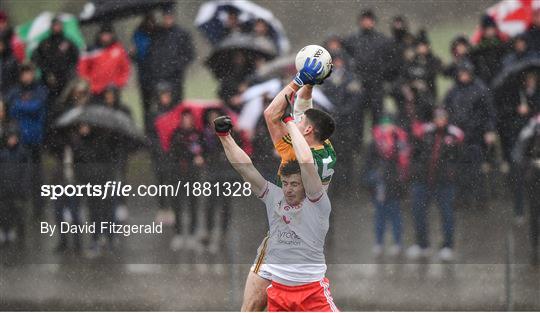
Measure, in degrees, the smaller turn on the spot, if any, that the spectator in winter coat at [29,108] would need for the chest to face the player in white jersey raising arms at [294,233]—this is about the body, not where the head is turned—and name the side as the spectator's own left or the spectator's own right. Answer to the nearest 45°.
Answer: approximately 45° to the spectator's own left

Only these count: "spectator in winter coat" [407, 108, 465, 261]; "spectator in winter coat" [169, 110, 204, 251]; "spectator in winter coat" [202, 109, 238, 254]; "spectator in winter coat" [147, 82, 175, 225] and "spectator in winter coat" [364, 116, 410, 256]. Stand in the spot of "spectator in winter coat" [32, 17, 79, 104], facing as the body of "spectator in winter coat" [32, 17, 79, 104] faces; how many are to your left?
5

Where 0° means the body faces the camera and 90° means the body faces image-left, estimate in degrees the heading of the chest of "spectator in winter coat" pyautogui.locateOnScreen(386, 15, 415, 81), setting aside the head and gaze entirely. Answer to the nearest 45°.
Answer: approximately 0°

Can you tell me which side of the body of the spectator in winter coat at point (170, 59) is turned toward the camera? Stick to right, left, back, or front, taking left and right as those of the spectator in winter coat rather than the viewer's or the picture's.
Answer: front

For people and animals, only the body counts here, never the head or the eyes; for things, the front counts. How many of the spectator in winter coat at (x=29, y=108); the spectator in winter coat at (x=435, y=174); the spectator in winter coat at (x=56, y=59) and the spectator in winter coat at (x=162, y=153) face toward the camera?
4

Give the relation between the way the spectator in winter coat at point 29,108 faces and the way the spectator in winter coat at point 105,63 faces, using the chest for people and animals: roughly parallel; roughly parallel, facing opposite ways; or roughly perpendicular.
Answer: roughly parallel

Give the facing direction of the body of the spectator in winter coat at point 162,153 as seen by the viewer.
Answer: toward the camera

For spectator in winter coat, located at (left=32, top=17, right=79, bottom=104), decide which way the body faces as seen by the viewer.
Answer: toward the camera

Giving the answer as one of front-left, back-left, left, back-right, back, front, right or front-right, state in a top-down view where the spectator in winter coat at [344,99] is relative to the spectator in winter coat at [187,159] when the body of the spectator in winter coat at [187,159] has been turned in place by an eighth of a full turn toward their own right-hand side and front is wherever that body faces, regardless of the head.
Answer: back-left

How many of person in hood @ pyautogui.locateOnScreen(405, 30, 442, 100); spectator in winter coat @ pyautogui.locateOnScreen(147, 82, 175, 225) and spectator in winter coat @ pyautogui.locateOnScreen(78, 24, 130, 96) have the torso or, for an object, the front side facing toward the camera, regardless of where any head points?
3

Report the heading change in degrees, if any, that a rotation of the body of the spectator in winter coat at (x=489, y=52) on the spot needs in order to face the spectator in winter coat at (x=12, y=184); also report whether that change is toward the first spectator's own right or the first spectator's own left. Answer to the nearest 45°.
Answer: approximately 90° to the first spectator's own right

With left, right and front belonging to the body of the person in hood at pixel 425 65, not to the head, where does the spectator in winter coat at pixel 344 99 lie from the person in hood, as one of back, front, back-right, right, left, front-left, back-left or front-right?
right
